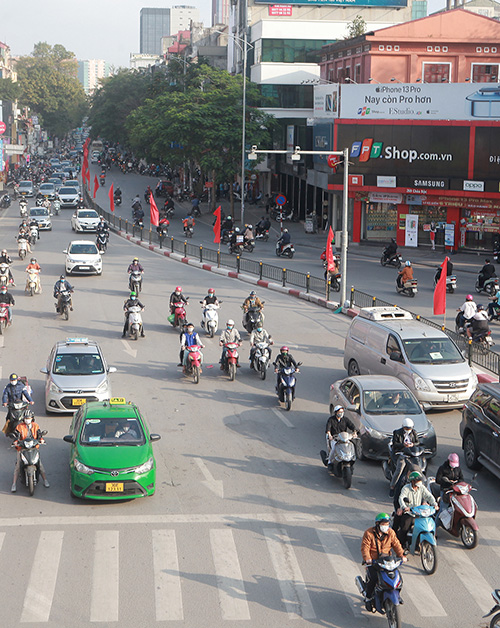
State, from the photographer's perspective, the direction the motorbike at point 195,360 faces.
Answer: facing the viewer

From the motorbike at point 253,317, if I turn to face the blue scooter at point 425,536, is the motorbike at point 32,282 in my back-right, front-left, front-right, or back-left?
back-right

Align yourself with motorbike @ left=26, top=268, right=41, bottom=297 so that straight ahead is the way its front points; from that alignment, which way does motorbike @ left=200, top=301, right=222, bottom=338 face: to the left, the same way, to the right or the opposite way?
the same way

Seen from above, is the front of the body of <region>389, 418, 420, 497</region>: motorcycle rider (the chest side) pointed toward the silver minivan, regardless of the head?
no

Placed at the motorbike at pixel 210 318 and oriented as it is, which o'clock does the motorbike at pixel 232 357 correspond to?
the motorbike at pixel 232 357 is roughly at 12 o'clock from the motorbike at pixel 210 318.

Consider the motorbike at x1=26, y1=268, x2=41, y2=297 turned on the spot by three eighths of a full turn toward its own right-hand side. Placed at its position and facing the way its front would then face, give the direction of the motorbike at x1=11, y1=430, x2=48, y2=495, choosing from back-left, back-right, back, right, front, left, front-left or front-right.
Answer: back-left

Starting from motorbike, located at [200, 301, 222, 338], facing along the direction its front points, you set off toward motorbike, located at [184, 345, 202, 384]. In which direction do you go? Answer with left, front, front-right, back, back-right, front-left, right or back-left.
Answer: front

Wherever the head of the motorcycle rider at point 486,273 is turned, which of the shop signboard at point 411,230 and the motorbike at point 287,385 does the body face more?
the shop signboard

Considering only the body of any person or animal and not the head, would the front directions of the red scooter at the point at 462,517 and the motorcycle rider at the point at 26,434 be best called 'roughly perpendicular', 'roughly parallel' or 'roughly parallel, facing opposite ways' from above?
roughly parallel

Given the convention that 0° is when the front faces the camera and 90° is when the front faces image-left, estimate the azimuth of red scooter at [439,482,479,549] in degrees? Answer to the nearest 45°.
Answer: approximately 315°

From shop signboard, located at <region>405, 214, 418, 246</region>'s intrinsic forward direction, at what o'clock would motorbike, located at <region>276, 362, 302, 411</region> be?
The motorbike is roughly at 12 o'clock from the shop signboard.

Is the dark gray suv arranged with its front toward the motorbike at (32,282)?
no

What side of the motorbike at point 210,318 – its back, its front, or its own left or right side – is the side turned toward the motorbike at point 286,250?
back

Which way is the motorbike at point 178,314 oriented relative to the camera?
toward the camera
